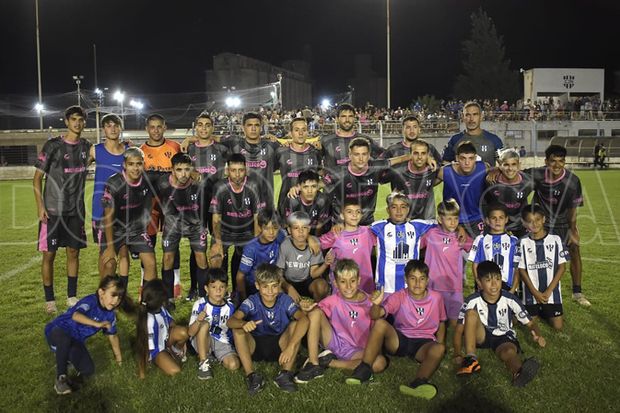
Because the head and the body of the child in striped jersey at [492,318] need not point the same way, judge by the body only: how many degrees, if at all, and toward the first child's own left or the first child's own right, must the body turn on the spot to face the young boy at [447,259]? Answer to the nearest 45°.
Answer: approximately 135° to the first child's own right

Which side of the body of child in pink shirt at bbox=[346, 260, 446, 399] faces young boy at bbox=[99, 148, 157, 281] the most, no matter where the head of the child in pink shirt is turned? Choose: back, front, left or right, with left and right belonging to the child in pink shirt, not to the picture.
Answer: right

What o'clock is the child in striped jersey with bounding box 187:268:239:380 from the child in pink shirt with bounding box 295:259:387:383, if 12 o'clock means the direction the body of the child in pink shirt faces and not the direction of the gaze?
The child in striped jersey is roughly at 3 o'clock from the child in pink shirt.

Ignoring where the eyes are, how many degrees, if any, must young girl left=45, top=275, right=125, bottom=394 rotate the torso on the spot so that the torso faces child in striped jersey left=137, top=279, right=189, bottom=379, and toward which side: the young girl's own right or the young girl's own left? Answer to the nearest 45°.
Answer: approximately 45° to the young girl's own left

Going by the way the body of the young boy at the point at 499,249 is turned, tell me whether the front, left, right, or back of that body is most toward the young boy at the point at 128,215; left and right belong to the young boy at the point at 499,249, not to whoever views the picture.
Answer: right

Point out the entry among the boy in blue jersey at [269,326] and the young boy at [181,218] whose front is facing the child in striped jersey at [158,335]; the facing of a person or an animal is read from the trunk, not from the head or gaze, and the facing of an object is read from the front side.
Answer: the young boy
